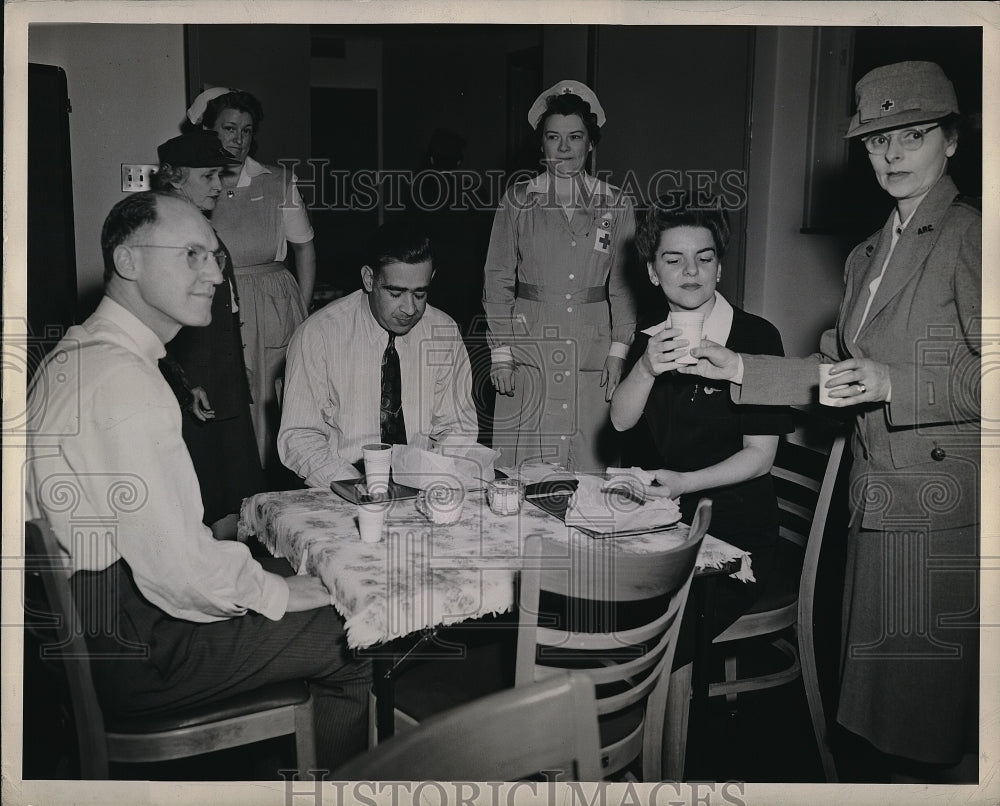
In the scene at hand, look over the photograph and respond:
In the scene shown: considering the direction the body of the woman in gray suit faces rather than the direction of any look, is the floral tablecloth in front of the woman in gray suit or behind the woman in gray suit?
in front

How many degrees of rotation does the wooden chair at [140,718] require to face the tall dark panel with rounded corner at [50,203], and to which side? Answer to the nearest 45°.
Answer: approximately 90° to its left

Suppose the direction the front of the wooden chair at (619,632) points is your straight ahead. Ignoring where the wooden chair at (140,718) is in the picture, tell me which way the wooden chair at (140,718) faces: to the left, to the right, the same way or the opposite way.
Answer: to the right

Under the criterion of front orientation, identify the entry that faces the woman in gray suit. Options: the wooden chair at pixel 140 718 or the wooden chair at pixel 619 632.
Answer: the wooden chair at pixel 140 718

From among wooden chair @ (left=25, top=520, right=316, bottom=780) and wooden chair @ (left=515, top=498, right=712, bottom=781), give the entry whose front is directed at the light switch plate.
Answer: wooden chair @ (left=515, top=498, right=712, bottom=781)

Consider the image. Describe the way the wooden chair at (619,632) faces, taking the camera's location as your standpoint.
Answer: facing away from the viewer and to the left of the viewer

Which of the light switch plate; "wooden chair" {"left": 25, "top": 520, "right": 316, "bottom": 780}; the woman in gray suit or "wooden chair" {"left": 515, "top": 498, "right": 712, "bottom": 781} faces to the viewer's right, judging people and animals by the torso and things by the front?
"wooden chair" {"left": 25, "top": 520, "right": 316, "bottom": 780}

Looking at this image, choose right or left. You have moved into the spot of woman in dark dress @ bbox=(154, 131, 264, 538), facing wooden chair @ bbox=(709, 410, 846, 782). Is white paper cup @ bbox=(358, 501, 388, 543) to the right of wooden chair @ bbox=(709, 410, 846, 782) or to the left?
right

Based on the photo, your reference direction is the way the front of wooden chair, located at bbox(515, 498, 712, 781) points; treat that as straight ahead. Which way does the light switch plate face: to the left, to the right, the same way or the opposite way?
the opposite way

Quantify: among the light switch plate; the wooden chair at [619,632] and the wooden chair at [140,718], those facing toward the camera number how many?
1

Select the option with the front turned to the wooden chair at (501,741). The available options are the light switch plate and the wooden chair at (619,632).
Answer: the light switch plate

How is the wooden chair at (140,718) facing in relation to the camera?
to the viewer's right

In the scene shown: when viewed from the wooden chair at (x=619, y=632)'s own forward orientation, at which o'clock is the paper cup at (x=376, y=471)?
The paper cup is roughly at 12 o'clock from the wooden chair.
